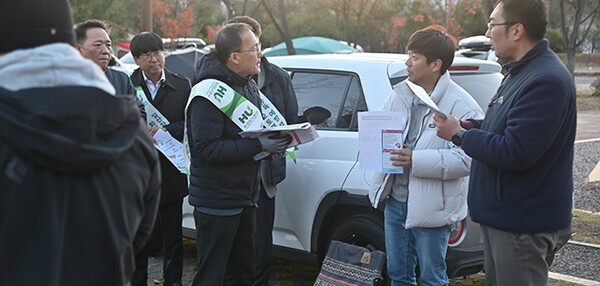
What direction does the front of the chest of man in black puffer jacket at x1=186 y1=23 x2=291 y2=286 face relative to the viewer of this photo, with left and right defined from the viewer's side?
facing to the right of the viewer

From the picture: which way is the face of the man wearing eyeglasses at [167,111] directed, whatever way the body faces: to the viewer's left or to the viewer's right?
to the viewer's right

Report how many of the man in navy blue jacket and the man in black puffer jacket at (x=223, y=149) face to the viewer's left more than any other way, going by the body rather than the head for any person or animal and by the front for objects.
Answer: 1

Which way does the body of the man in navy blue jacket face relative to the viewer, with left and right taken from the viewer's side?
facing to the left of the viewer

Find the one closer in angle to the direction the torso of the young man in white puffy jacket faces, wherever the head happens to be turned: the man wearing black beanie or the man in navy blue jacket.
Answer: the man wearing black beanie

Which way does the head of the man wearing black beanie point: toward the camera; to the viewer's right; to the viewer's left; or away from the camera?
away from the camera

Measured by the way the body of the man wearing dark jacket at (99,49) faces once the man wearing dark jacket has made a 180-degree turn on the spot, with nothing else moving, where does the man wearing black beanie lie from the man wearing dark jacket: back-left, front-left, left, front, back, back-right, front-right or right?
back-left

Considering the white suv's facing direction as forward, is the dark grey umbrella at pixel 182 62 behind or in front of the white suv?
in front

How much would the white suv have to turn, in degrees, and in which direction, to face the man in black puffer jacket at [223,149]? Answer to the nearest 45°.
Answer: approximately 90° to its left

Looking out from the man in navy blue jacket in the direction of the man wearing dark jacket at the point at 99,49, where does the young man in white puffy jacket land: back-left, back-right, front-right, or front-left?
front-right

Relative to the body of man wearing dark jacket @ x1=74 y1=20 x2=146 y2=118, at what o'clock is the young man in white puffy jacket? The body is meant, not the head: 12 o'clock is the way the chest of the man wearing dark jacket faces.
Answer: The young man in white puffy jacket is roughly at 12 o'clock from the man wearing dark jacket.

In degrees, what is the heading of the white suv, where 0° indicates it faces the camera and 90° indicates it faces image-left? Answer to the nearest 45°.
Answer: approximately 135°

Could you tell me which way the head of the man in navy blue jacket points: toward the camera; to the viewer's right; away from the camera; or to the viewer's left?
to the viewer's left

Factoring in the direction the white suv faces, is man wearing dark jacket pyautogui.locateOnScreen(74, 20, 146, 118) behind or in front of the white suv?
in front

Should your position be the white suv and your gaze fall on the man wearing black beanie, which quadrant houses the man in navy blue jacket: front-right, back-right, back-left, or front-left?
front-left

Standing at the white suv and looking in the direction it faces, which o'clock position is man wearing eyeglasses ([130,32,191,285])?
The man wearing eyeglasses is roughly at 11 o'clock from the white suv.

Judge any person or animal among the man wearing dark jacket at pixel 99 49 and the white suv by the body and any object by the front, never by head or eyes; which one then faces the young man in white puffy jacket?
the man wearing dark jacket
